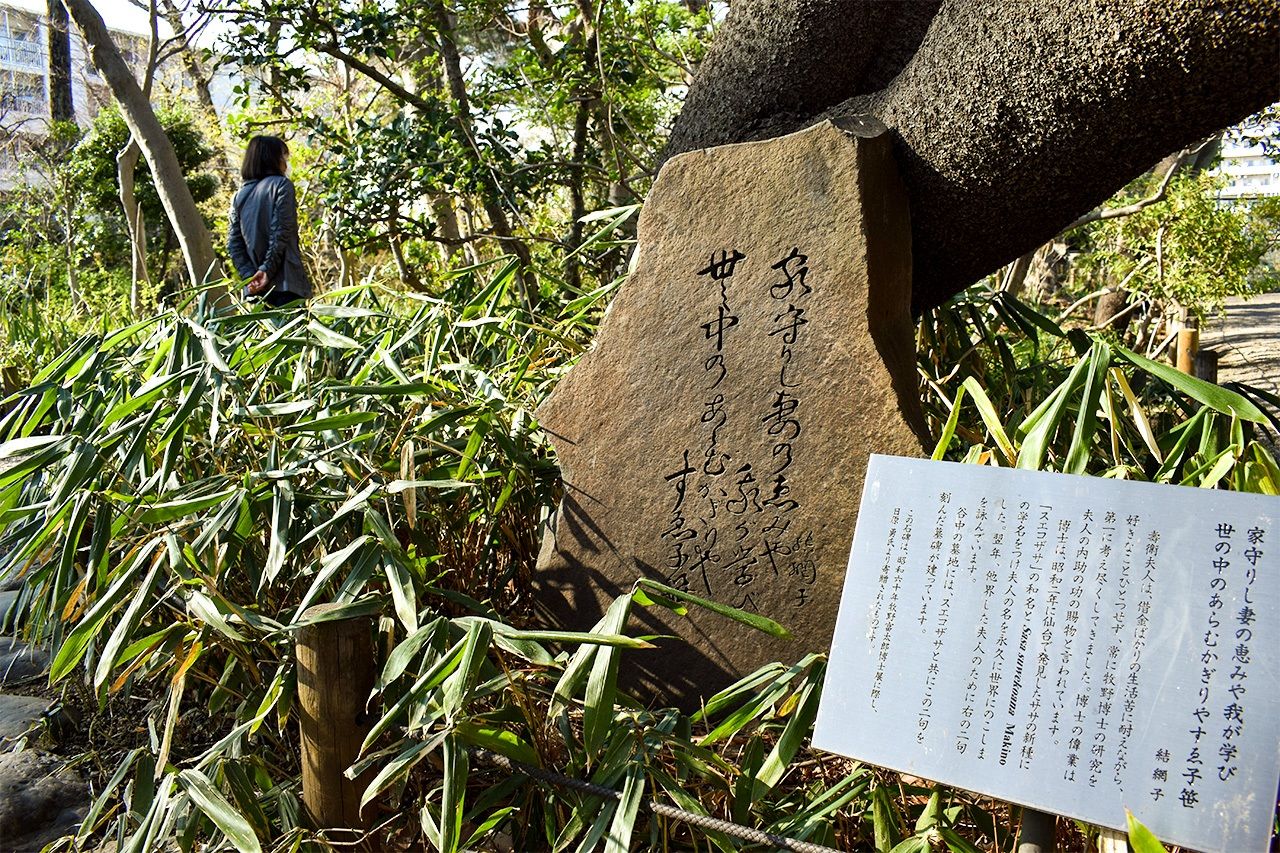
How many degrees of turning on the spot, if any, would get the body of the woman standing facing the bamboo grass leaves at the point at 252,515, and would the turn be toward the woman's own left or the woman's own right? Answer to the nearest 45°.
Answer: approximately 135° to the woman's own right

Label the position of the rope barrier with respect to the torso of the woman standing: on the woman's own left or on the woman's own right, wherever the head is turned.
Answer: on the woman's own right

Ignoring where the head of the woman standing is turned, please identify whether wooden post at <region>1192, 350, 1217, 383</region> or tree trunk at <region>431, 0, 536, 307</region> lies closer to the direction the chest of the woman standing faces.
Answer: the tree trunk

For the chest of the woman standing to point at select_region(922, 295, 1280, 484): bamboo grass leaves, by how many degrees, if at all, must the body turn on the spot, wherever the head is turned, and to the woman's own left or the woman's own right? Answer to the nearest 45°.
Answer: approximately 90° to the woman's own right

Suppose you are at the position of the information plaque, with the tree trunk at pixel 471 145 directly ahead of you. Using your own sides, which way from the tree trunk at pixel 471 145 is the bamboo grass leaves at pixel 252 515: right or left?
left

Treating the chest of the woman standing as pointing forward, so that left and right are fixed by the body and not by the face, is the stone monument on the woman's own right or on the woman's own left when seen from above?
on the woman's own right

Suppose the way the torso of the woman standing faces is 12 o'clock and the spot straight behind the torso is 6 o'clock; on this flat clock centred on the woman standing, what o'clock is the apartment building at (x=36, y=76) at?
The apartment building is roughly at 10 o'clock from the woman standing.

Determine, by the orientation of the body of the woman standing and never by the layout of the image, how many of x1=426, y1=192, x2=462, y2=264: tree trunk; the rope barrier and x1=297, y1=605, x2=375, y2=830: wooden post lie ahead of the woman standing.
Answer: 1

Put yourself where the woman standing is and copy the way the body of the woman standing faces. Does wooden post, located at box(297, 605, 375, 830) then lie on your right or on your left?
on your right

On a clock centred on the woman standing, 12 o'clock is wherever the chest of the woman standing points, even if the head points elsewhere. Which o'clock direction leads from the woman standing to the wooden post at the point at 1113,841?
The wooden post is roughly at 4 o'clock from the woman standing.

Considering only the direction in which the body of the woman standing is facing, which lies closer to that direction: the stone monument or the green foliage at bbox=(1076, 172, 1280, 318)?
the green foliage

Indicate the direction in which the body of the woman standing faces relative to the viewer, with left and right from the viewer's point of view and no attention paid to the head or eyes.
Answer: facing away from the viewer and to the right of the viewer
